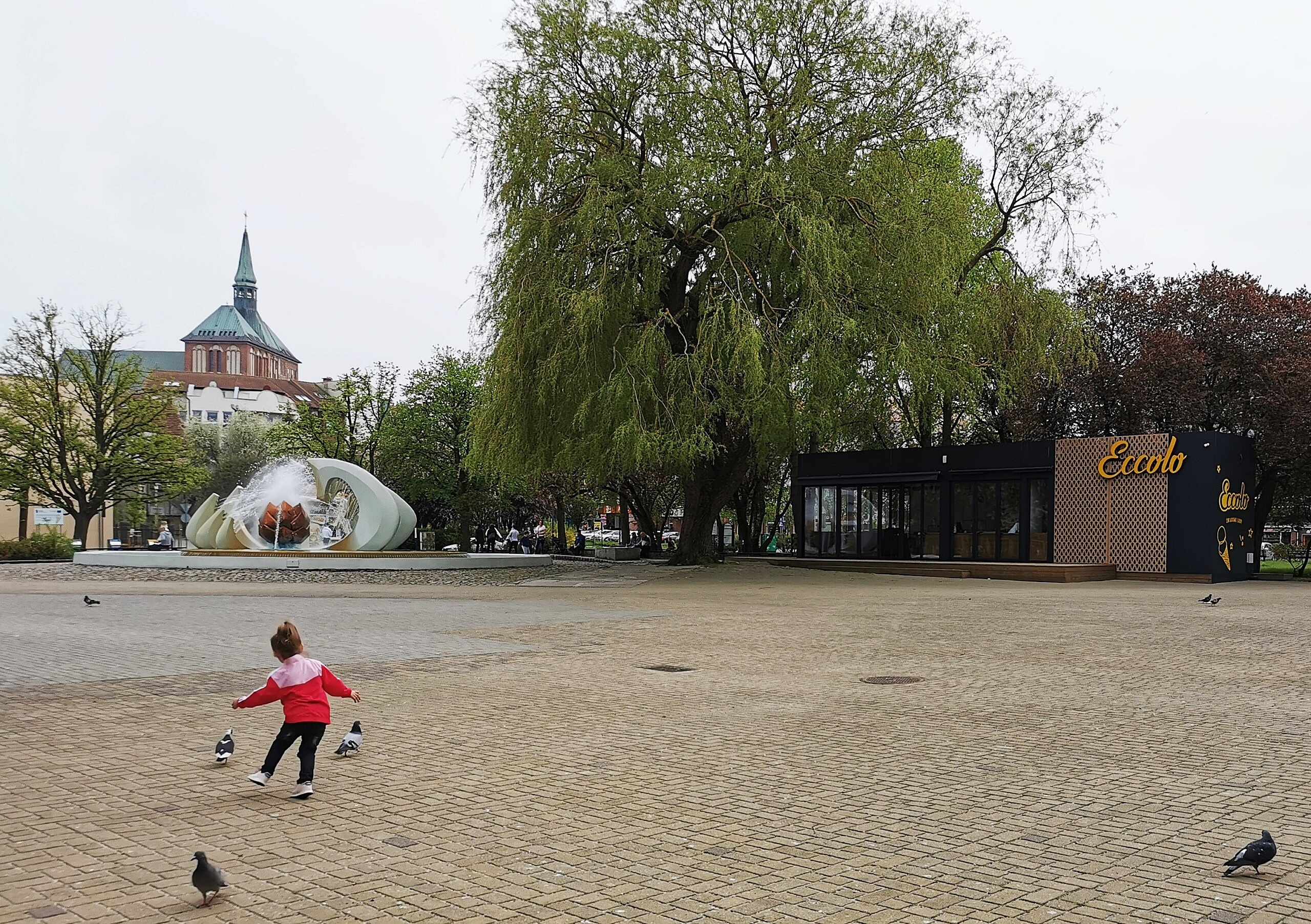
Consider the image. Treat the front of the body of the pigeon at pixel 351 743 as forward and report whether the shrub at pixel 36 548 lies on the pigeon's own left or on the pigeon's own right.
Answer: on the pigeon's own left

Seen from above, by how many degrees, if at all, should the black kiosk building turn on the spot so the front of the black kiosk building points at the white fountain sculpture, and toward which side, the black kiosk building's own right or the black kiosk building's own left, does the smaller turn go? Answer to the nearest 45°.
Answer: approximately 45° to the black kiosk building's own right

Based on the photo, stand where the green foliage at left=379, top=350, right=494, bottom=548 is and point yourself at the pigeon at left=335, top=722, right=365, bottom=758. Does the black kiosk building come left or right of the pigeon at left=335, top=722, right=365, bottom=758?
left

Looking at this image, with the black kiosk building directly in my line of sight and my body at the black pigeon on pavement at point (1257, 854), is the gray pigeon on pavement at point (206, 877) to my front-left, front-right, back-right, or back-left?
back-left

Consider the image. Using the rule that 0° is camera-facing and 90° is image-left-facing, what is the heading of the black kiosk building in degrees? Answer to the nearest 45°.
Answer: approximately 45°

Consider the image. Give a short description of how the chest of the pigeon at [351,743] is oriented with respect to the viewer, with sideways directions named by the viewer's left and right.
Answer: facing away from the viewer and to the right of the viewer

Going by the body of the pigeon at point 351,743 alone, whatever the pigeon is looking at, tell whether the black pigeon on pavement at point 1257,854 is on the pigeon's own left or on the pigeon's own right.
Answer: on the pigeon's own right
